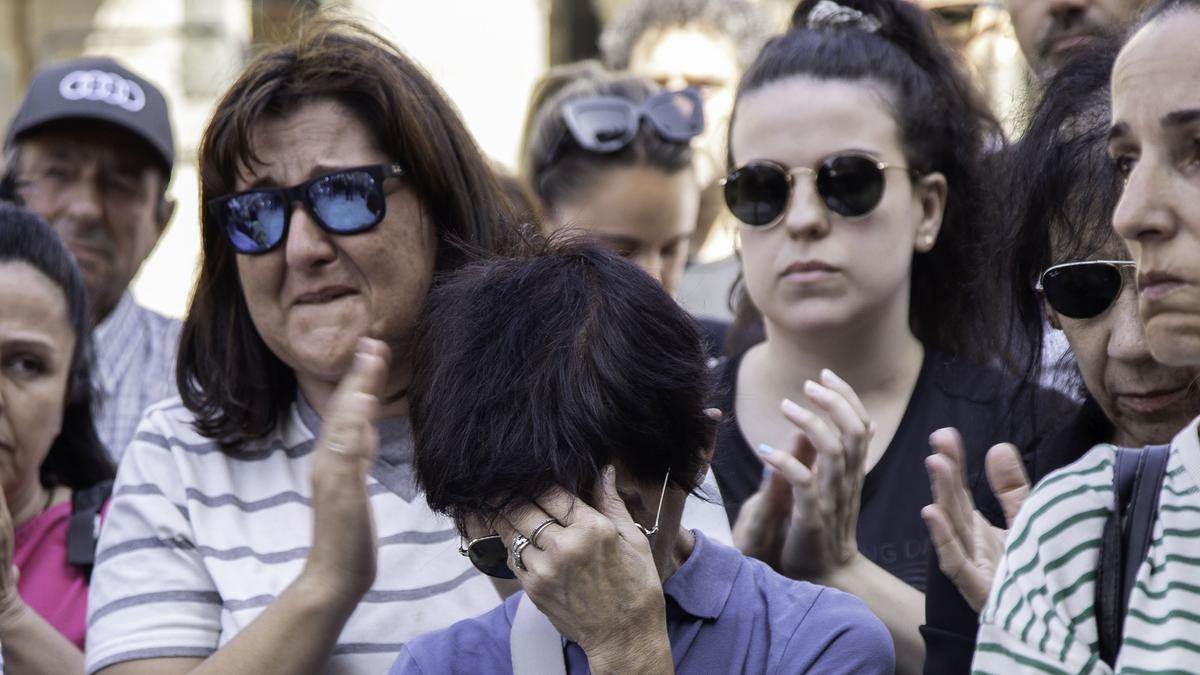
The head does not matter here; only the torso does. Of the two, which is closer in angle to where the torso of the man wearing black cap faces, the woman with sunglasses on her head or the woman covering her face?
the woman covering her face

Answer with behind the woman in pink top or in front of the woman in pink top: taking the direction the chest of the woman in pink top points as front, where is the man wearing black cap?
behind

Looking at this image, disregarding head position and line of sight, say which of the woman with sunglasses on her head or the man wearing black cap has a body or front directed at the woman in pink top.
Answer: the man wearing black cap

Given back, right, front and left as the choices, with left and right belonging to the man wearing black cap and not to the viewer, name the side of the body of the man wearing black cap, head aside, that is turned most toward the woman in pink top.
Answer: front

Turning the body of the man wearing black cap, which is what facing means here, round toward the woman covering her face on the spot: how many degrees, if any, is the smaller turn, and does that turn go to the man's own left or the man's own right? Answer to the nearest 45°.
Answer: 0° — they already face them

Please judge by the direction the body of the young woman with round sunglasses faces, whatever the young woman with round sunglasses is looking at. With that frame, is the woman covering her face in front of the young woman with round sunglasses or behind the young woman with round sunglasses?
in front

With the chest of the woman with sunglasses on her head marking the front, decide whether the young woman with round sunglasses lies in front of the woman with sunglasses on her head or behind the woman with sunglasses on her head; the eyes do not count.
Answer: in front

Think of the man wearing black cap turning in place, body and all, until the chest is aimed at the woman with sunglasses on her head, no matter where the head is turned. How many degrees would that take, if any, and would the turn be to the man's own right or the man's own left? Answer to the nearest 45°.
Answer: approximately 45° to the man's own left
